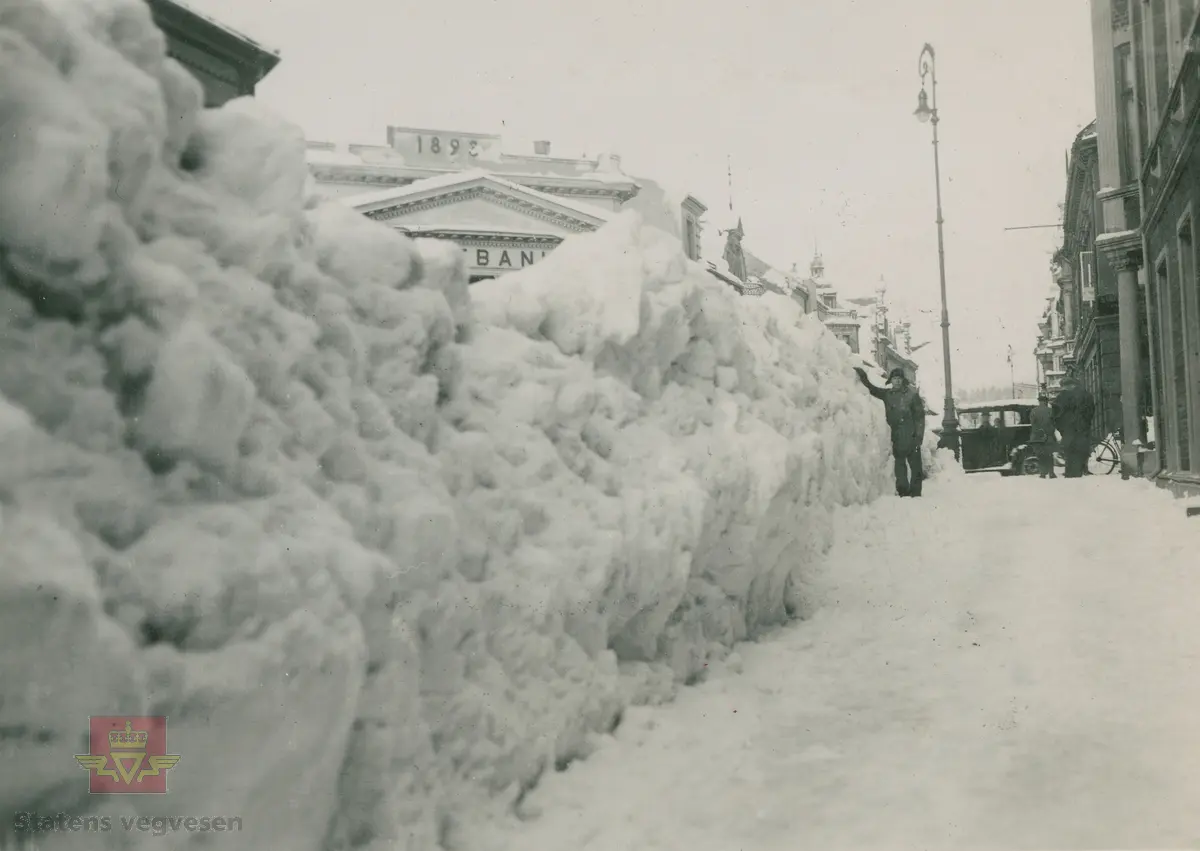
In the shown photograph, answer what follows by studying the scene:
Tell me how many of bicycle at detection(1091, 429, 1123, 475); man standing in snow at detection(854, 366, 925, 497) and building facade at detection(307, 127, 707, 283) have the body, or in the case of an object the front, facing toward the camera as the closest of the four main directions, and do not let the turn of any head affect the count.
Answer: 2

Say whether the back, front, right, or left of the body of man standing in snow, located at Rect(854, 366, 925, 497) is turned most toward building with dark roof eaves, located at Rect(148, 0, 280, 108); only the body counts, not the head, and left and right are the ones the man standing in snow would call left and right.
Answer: front

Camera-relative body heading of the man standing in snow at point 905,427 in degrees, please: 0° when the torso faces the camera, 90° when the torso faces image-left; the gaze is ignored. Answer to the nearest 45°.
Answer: approximately 0°

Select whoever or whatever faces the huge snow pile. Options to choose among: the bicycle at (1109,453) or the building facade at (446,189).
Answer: the building facade

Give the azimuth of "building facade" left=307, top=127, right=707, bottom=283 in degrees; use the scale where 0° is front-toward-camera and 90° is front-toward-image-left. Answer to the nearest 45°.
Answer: approximately 0°
